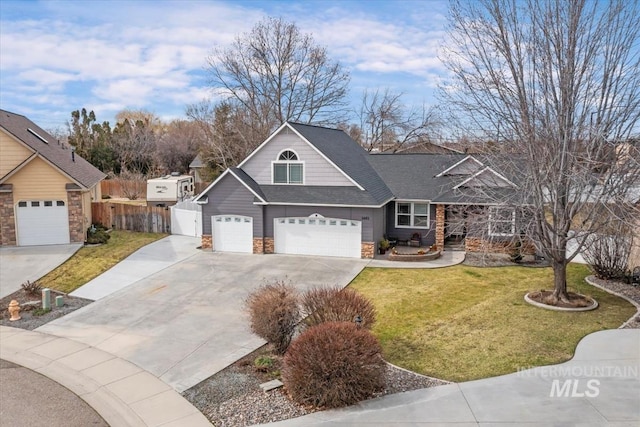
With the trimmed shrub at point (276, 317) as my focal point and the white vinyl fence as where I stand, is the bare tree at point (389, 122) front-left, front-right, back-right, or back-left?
back-left

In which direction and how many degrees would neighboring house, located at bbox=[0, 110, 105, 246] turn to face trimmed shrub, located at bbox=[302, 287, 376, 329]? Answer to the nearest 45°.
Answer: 0° — it already faces it

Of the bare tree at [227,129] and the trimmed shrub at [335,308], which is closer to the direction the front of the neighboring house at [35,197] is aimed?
the trimmed shrub

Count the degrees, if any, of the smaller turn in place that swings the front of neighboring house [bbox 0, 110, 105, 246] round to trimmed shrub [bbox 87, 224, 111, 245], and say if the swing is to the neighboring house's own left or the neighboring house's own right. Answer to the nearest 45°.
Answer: approximately 90° to the neighboring house's own left

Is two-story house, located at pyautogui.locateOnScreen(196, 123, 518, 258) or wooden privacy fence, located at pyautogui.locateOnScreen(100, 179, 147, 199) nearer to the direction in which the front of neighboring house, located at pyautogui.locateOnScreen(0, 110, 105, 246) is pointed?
the two-story house

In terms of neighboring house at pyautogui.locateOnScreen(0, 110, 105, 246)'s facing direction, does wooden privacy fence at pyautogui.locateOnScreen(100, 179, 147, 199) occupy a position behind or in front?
behind

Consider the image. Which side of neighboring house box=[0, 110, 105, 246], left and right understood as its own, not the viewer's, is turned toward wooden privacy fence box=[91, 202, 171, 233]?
left

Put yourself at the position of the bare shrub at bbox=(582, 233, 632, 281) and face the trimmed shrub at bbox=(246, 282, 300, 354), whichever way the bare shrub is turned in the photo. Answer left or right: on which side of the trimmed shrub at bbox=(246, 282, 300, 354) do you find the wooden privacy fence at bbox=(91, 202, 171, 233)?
right

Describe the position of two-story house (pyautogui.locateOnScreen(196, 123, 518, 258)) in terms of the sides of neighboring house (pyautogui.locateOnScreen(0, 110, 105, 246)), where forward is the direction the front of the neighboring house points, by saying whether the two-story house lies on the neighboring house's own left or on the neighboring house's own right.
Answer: on the neighboring house's own left

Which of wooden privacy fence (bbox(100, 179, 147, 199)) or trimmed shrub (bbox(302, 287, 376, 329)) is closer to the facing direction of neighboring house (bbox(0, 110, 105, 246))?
the trimmed shrub

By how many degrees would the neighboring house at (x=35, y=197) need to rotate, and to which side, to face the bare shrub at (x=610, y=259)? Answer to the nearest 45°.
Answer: approximately 45° to its left

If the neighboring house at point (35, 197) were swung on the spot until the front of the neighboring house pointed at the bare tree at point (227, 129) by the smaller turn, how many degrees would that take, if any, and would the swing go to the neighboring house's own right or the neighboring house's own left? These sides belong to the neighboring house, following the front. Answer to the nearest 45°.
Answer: approximately 135° to the neighboring house's own left

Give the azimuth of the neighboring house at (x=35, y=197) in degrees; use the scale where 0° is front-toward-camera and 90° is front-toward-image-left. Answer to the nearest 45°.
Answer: approximately 0°
